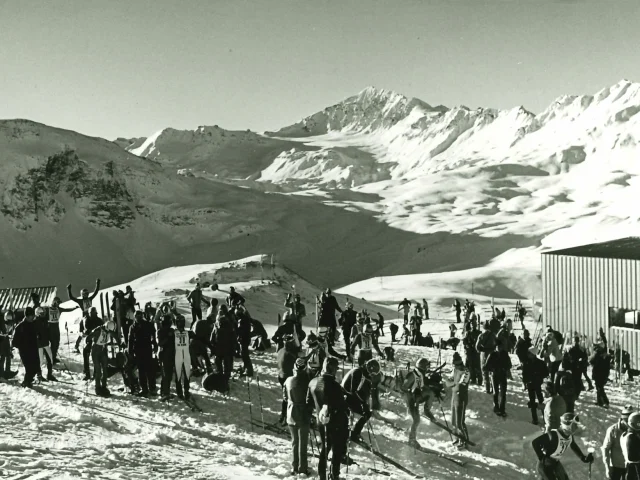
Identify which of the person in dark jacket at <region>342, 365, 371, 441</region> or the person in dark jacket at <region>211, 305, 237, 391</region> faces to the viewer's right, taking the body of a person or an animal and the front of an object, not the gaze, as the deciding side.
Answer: the person in dark jacket at <region>342, 365, 371, 441</region>

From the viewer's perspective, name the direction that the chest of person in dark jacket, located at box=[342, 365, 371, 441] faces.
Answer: to the viewer's right

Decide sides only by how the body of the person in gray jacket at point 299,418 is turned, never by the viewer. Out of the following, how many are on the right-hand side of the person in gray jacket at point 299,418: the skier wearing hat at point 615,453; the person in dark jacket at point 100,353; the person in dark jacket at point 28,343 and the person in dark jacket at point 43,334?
1

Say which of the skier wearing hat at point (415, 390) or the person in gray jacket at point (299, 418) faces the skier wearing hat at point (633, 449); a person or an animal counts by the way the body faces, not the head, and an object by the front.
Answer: the skier wearing hat at point (415, 390)

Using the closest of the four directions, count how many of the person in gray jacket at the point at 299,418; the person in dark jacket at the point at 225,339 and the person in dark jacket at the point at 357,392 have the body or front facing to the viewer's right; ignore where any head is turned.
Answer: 1

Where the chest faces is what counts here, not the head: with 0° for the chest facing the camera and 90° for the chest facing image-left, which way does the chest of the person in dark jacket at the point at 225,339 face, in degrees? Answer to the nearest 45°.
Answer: approximately 180°

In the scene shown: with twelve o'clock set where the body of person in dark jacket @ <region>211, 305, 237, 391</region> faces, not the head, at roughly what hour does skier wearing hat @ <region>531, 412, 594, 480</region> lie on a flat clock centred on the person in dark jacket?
The skier wearing hat is roughly at 5 o'clock from the person in dark jacket.

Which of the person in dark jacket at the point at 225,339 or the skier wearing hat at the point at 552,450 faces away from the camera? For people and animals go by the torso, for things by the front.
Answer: the person in dark jacket

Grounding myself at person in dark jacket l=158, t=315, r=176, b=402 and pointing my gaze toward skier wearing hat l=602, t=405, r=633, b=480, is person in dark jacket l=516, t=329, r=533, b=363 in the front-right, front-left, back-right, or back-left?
front-left

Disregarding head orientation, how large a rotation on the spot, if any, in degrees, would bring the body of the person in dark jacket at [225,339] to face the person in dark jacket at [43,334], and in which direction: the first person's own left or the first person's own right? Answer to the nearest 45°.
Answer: approximately 90° to the first person's own left

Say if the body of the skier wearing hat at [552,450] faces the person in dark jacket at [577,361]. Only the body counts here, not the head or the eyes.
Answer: no

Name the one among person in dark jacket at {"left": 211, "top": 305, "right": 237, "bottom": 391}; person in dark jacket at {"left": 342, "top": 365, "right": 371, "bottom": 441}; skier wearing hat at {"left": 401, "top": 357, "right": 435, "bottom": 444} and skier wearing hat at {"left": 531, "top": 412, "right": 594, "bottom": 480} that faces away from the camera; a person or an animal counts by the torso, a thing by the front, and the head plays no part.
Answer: person in dark jacket at {"left": 211, "top": 305, "right": 237, "bottom": 391}

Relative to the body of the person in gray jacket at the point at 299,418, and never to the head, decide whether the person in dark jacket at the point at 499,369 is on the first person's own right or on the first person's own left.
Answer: on the first person's own right

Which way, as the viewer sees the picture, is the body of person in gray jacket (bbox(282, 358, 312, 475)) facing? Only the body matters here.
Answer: away from the camera

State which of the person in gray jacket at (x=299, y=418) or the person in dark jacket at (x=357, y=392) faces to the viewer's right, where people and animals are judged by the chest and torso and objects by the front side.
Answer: the person in dark jacket at (x=357, y=392)
